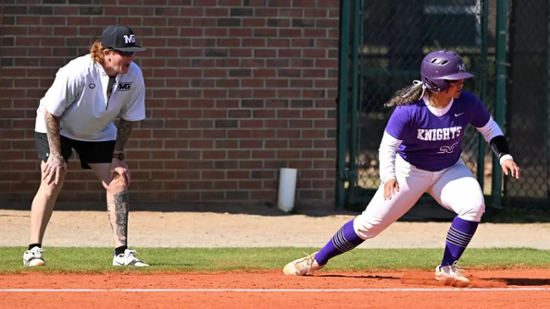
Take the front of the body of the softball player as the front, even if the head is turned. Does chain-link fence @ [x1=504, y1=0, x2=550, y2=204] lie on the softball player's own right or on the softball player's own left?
on the softball player's own left

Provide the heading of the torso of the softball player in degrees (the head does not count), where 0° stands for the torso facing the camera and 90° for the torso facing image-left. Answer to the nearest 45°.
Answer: approximately 315°

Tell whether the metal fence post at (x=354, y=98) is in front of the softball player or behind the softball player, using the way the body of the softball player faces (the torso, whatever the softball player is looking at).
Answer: behind

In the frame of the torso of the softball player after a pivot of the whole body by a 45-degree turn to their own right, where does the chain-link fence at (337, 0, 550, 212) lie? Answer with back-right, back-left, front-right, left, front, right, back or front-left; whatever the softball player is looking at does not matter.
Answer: back

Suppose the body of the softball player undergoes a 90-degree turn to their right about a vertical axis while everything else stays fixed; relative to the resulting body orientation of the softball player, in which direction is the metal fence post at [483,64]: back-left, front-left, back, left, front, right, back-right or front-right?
back-right

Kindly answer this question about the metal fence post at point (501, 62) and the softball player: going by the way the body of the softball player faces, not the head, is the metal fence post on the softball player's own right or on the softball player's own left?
on the softball player's own left
